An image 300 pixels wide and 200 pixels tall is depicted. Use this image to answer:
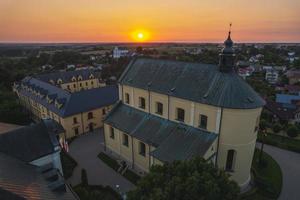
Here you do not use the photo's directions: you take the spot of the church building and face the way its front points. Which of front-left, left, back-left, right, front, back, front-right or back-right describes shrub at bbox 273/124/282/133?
right

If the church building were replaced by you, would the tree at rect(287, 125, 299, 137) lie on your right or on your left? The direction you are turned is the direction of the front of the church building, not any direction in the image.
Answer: on your right

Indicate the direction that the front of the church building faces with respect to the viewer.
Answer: facing away from the viewer and to the left of the viewer

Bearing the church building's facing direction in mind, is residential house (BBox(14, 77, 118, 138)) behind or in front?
in front

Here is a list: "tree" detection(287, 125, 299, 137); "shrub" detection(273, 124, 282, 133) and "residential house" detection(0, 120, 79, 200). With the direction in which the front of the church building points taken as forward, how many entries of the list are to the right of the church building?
2

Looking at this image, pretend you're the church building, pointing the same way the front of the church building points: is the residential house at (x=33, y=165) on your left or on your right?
on your left
